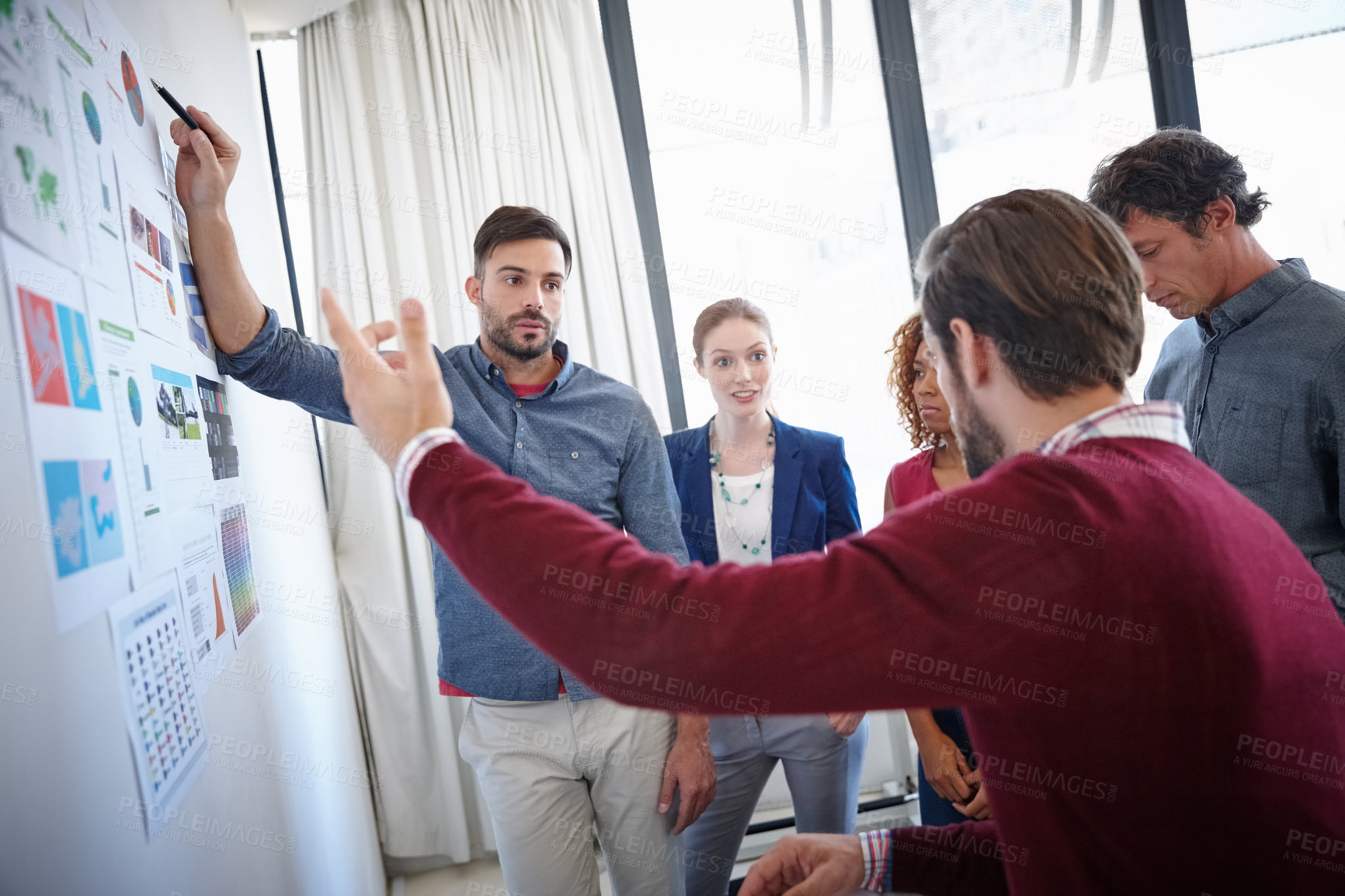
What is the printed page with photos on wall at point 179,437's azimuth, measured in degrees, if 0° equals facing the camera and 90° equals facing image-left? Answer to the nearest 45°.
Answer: approximately 315°

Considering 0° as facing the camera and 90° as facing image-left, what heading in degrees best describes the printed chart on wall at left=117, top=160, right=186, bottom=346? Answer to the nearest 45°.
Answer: approximately 315°

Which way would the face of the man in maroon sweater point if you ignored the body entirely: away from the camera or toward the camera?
away from the camera

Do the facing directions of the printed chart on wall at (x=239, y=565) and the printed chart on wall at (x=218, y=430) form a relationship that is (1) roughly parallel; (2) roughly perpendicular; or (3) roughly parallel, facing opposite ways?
roughly parallel

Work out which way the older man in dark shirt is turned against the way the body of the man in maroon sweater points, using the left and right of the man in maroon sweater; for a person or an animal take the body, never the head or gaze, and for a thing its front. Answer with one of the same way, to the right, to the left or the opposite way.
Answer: to the left

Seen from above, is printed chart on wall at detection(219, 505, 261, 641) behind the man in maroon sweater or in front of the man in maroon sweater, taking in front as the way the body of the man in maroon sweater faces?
in front

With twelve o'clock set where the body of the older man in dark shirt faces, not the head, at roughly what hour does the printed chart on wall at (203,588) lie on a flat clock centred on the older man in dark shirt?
The printed chart on wall is roughly at 12 o'clock from the older man in dark shirt.

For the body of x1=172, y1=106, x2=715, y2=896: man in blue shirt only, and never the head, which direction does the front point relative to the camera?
toward the camera

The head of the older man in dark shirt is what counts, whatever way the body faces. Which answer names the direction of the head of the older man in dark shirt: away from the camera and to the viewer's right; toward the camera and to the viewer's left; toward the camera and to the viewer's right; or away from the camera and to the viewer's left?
toward the camera and to the viewer's left

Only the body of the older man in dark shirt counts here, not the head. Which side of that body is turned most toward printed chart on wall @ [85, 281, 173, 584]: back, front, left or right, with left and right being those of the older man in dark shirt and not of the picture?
front
